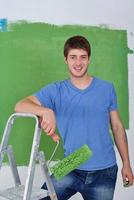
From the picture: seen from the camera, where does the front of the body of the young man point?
toward the camera

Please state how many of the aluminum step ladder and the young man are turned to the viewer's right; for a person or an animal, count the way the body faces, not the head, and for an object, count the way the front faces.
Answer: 0

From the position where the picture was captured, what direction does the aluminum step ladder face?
facing the viewer and to the left of the viewer
